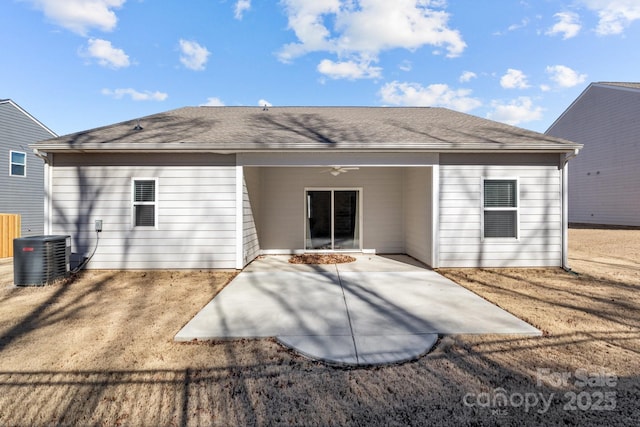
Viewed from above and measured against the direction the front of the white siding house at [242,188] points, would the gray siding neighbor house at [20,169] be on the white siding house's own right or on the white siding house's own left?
on the white siding house's own left

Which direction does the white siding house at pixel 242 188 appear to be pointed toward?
away from the camera

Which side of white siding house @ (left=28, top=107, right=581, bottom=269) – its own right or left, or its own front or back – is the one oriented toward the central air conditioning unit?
left

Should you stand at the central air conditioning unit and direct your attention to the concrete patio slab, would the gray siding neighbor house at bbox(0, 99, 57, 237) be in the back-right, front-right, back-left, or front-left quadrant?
back-left
